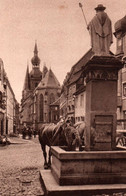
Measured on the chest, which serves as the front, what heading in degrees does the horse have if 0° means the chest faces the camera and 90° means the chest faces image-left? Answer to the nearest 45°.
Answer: approximately 270°
